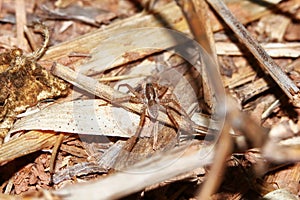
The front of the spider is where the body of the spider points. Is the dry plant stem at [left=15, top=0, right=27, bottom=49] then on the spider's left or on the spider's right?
on the spider's left

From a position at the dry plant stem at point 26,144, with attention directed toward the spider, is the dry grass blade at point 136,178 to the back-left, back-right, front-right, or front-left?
front-right

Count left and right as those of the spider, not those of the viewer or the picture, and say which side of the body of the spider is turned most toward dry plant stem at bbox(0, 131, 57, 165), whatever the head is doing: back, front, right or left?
left

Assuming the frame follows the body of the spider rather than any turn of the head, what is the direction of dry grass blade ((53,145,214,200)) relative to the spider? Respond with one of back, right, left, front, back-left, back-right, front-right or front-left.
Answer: back

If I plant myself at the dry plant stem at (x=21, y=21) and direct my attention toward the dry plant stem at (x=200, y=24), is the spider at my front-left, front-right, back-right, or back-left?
front-right

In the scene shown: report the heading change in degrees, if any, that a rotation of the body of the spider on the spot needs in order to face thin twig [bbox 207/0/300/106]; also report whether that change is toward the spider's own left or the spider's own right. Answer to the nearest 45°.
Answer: approximately 90° to the spider's own right

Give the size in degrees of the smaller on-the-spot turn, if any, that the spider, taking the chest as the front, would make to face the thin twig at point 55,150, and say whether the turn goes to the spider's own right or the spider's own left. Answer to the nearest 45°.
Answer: approximately 90° to the spider's own left

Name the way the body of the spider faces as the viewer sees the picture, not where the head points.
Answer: away from the camera

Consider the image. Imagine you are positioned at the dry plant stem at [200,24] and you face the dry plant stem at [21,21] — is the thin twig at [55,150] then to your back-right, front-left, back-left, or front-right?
front-left

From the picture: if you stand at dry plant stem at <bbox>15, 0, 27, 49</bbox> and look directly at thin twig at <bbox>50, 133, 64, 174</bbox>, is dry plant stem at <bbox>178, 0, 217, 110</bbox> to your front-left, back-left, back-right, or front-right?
front-left
